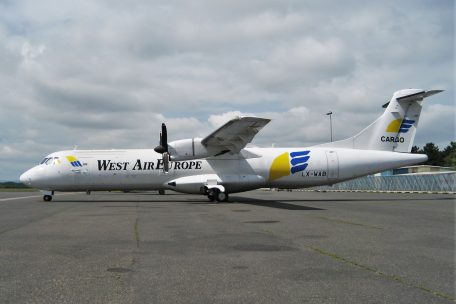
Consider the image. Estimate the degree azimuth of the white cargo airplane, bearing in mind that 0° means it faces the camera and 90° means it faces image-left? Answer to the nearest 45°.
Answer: approximately 90°
